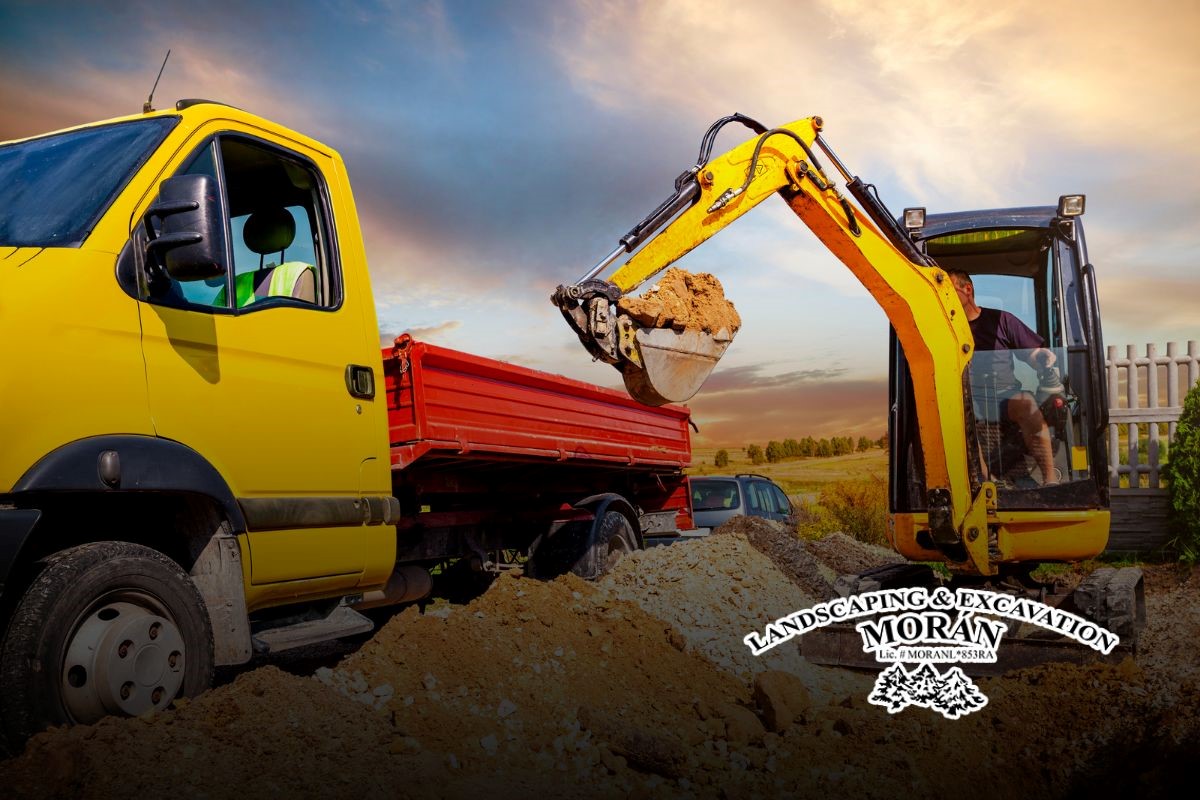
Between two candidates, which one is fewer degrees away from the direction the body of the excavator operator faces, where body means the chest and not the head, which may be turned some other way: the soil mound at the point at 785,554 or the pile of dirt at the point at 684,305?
the pile of dirt

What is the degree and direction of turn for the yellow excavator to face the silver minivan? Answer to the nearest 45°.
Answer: approximately 135° to its right

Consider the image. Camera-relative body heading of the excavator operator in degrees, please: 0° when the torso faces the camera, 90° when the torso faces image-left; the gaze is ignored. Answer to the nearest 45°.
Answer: approximately 45°

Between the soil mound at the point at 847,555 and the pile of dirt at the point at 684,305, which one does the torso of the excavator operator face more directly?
the pile of dirt

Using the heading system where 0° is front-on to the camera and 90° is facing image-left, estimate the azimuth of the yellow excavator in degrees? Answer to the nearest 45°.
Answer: approximately 45°
